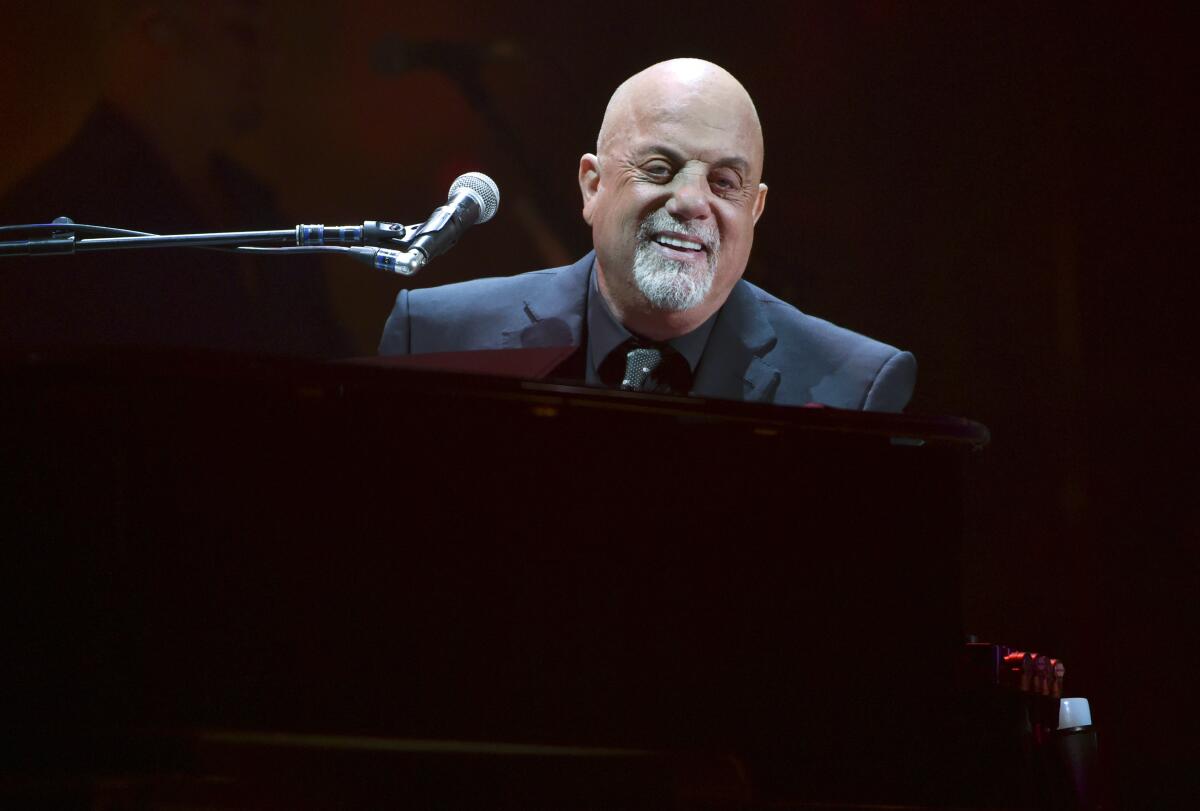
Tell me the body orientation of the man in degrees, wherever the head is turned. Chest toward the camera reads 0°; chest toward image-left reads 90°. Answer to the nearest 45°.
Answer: approximately 0°

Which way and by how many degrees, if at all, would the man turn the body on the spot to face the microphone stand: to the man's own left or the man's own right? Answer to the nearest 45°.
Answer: approximately 45° to the man's own right

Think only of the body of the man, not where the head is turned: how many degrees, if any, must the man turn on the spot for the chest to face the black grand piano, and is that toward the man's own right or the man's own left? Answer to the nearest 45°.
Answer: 0° — they already face it
